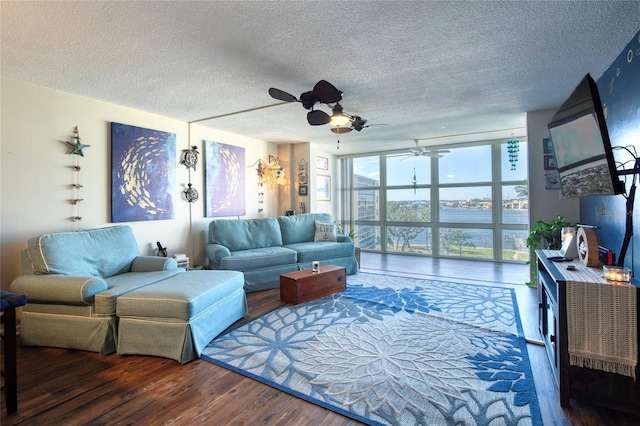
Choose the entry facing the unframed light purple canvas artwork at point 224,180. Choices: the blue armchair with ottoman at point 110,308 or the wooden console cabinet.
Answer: the wooden console cabinet

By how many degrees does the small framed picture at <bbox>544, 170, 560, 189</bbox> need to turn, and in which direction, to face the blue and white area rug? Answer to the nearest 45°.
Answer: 0° — it already faces it

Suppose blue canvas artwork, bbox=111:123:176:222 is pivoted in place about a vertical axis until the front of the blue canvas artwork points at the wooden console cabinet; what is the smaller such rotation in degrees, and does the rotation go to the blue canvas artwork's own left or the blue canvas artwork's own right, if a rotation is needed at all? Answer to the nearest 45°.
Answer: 0° — it already faces it

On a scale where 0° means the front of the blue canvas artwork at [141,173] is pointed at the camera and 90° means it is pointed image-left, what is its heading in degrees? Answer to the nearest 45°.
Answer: approximately 315°

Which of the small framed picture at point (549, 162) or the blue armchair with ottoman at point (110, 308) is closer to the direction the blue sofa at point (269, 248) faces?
the small framed picture
